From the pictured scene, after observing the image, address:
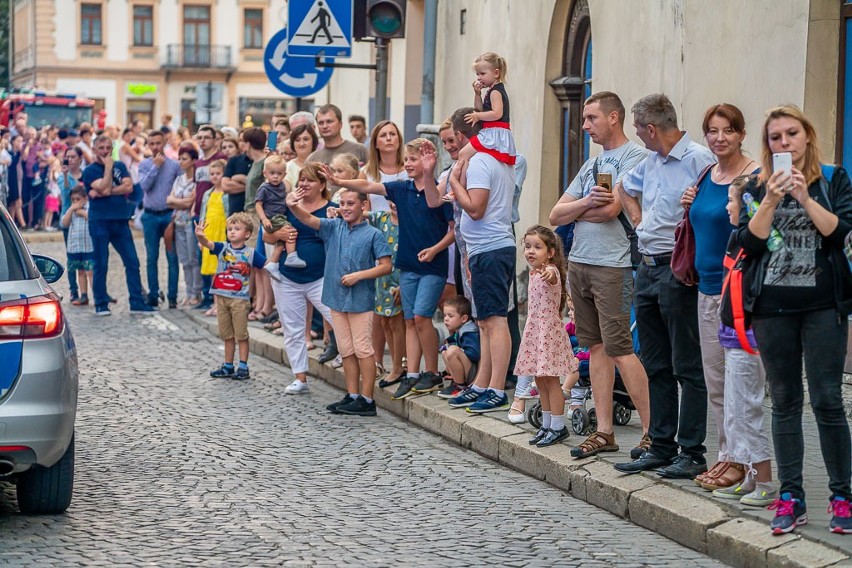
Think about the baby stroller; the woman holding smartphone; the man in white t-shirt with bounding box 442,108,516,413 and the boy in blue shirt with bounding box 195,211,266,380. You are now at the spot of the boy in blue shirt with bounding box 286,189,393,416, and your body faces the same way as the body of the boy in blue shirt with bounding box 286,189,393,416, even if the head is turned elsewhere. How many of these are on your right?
1

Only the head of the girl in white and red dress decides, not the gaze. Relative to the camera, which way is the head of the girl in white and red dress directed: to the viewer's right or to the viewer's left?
to the viewer's left

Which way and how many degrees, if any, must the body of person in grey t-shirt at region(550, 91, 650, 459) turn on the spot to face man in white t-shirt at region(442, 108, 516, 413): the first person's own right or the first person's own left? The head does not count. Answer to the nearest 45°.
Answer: approximately 90° to the first person's own right

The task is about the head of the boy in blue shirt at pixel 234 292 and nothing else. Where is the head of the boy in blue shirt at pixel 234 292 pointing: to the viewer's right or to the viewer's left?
to the viewer's left

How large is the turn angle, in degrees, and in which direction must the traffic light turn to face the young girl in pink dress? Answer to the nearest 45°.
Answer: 0° — it already faces them

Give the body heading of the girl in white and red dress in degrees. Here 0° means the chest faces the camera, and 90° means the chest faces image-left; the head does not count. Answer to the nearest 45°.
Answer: approximately 90°

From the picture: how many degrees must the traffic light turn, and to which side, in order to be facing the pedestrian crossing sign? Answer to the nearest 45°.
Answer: approximately 135° to its right

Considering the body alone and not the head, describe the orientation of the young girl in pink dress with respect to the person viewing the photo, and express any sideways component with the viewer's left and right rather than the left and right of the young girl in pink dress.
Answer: facing the viewer and to the left of the viewer

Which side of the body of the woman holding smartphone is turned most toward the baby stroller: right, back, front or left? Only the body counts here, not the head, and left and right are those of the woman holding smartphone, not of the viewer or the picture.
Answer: right

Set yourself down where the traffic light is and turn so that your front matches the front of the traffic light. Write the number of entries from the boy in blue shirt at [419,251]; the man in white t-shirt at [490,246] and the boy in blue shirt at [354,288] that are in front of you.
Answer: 3

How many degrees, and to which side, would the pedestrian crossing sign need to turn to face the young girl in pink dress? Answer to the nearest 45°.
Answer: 0° — it already faces them
